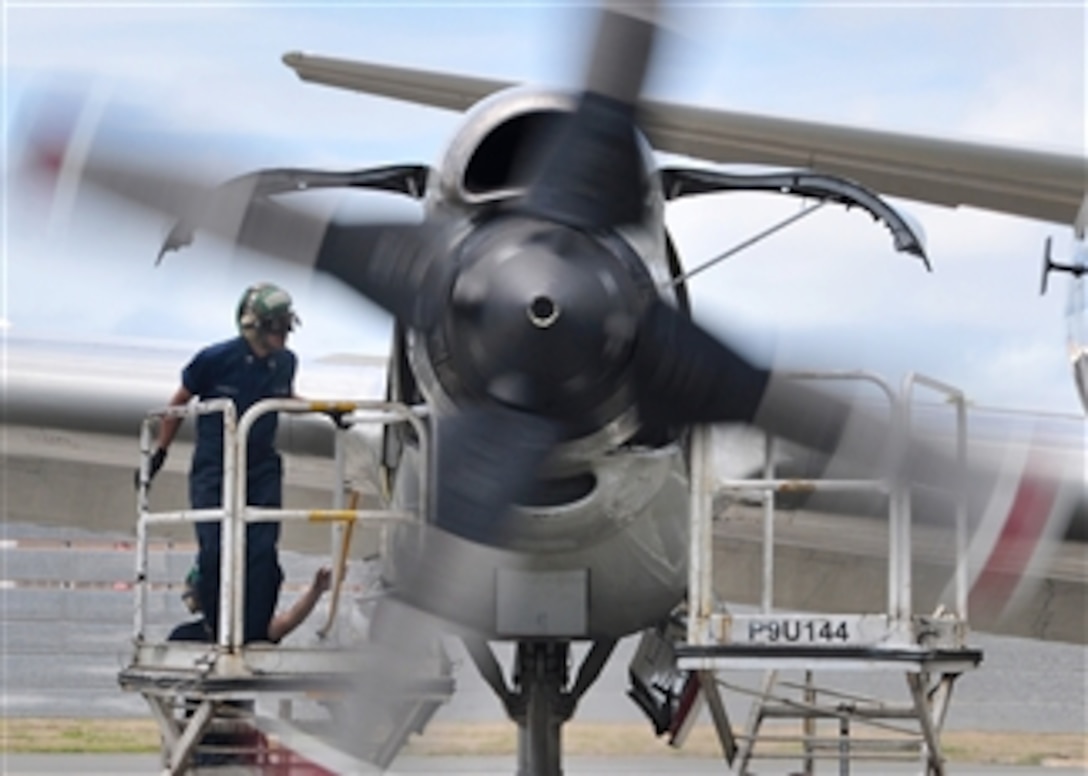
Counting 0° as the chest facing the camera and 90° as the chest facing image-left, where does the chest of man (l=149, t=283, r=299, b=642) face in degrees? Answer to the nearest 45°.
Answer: approximately 315°

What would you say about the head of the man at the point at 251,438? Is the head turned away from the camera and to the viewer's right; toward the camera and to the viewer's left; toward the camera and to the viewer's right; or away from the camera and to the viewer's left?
toward the camera and to the viewer's right

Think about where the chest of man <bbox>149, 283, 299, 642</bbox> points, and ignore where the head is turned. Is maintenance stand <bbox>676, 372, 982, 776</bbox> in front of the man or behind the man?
in front
